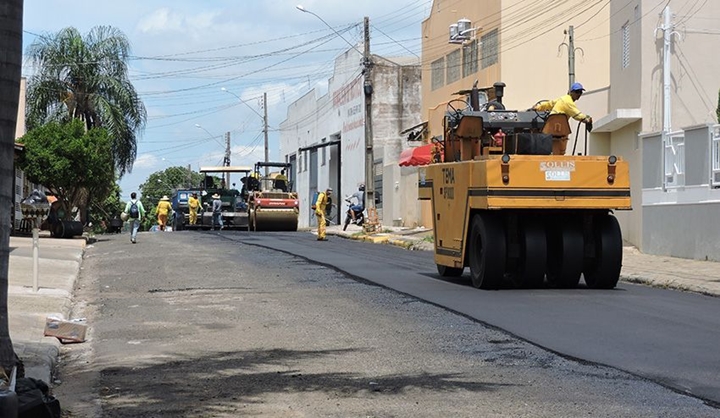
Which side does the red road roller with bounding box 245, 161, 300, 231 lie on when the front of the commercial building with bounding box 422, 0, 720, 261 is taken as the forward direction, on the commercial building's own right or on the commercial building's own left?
on the commercial building's own right

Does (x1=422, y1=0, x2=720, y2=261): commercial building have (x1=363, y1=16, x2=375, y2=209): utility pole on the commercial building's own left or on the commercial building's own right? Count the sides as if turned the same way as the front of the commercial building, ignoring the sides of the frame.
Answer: on the commercial building's own right

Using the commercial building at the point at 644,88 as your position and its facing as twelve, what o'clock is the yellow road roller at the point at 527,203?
The yellow road roller is roughly at 11 o'clock from the commercial building.

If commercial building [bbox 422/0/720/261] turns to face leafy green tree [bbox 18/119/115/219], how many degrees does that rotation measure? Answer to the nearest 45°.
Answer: approximately 45° to its right

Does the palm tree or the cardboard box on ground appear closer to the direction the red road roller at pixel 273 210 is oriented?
the cardboard box on ground

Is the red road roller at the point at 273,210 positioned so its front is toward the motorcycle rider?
no

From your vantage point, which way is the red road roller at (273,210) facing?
toward the camera

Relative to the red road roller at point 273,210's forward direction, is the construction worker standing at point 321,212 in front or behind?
in front

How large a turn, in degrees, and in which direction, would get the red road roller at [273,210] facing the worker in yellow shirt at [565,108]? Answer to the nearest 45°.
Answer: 0° — it already faces them

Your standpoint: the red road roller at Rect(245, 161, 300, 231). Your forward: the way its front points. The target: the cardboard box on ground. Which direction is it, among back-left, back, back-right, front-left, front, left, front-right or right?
front

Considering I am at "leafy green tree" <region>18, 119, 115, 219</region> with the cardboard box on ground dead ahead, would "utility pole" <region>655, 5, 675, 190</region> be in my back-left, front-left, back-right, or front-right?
front-left

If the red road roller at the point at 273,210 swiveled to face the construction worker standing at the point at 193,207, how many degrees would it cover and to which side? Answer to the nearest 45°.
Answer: approximately 135° to its right

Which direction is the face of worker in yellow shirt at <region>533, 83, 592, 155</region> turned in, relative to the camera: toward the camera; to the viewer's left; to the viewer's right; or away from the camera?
to the viewer's right

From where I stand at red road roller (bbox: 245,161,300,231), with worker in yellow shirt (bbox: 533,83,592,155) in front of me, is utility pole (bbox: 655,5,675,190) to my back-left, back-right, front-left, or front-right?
front-left

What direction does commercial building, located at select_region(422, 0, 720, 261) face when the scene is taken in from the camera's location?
facing the viewer and to the left of the viewer

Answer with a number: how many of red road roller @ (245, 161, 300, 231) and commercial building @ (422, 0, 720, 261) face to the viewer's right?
0
